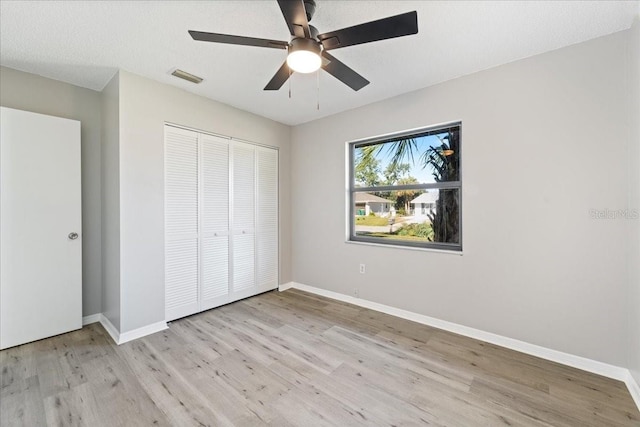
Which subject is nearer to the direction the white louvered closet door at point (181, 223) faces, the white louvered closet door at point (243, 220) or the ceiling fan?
the ceiling fan

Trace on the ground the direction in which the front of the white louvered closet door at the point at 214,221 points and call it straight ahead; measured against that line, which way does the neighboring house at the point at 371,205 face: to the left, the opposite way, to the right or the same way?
to the right

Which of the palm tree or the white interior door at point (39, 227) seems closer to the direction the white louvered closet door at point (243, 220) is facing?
the palm tree

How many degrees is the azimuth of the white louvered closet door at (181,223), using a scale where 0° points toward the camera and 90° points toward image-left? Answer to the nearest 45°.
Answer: approximately 315°

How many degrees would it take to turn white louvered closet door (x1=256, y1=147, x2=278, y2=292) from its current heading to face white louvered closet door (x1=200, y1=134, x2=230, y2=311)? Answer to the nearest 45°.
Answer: approximately 90° to its right

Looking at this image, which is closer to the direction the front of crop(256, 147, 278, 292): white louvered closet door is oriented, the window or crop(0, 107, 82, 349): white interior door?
the window

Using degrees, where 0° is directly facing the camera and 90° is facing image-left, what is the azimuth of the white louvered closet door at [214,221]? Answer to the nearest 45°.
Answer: approximately 315°

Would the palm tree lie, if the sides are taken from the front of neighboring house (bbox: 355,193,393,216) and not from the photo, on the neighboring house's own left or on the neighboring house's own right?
on the neighboring house's own left
